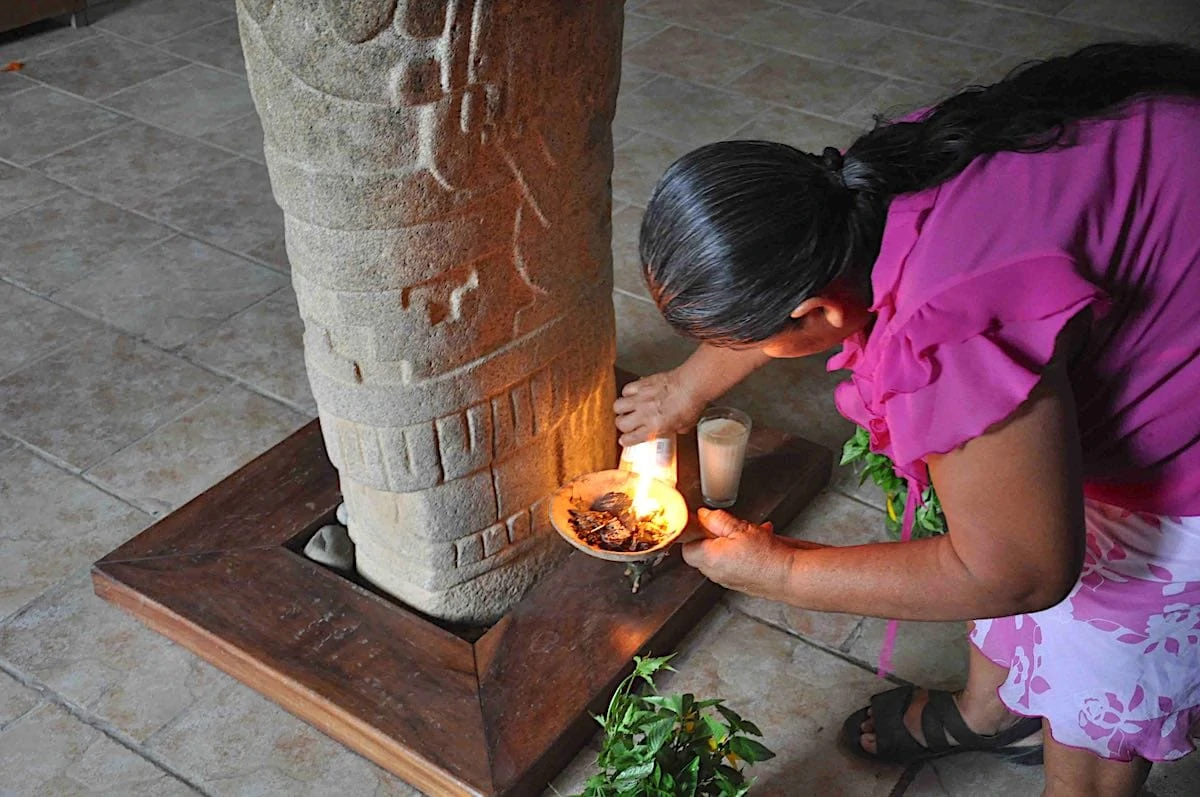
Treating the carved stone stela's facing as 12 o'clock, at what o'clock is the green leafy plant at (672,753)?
The green leafy plant is roughly at 1 o'clock from the carved stone stela.

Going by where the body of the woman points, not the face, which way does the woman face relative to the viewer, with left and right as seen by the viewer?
facing to the left of the viewer

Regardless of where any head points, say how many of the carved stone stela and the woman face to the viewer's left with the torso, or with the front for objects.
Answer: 1

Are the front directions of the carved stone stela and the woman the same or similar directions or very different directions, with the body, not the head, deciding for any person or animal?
very different directions
